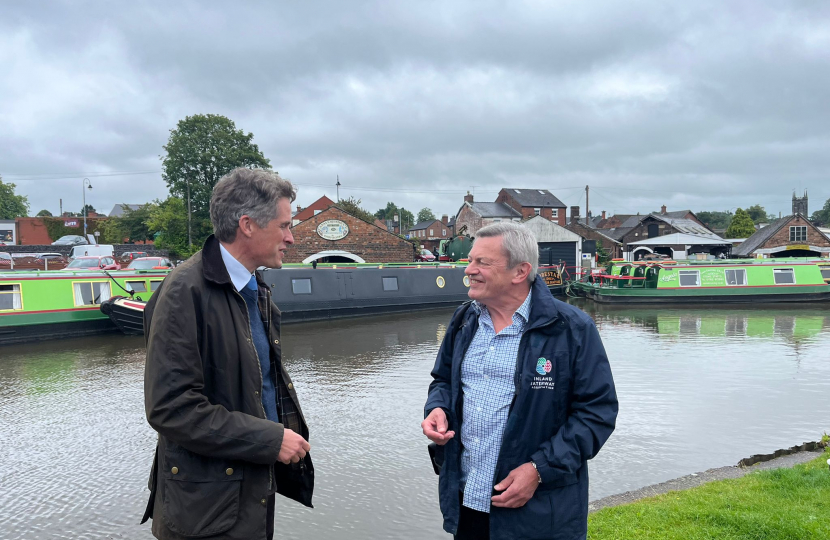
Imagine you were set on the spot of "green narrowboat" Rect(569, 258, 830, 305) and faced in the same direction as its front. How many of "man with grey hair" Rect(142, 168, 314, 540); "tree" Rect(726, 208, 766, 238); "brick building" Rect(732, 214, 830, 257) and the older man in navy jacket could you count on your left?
2

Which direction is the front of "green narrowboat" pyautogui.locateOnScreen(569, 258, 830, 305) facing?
to the viewer's left

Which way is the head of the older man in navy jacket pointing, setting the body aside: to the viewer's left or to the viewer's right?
to the viewer's left

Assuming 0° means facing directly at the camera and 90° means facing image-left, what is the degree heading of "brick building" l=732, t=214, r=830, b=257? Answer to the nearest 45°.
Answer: approximately 0°

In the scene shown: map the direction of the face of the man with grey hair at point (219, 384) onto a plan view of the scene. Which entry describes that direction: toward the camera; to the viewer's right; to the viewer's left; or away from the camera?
to the viewer's right

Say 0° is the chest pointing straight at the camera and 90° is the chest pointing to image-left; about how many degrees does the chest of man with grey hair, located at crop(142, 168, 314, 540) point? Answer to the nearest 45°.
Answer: approximately 270°

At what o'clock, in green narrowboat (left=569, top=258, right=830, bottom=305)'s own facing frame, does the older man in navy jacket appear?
The older man in navy jacket is roughly at 9 o'clock from the green narrowboat.

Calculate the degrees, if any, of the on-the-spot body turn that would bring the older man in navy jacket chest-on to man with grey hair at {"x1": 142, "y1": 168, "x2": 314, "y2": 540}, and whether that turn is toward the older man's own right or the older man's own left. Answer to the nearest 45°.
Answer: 0° — they already face them

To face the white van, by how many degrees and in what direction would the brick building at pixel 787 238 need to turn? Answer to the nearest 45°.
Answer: approximately 45° to its right
